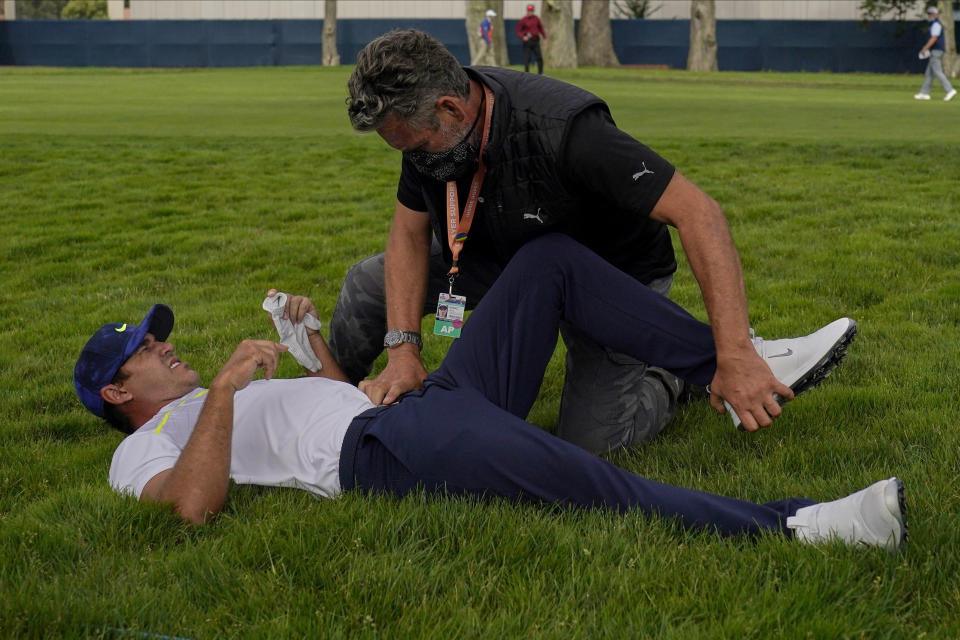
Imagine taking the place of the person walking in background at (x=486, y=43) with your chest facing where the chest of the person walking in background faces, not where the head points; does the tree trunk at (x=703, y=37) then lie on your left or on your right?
on your left

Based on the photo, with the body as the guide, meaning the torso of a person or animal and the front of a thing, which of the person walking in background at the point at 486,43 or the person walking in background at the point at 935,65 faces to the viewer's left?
the person walking in background at the point at 935,65

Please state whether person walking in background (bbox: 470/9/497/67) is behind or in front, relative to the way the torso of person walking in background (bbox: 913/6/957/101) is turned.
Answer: in front

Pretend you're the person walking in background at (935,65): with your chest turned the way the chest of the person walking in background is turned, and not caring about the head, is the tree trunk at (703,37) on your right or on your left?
on your right

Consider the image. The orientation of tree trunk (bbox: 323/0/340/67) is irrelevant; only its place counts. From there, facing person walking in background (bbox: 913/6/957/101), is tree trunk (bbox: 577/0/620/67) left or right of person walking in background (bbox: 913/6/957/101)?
left

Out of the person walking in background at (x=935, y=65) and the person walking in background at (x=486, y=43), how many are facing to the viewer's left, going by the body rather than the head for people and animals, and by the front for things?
1

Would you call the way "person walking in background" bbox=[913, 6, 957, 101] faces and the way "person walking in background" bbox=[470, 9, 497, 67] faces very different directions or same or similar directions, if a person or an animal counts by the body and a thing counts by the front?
very different directions

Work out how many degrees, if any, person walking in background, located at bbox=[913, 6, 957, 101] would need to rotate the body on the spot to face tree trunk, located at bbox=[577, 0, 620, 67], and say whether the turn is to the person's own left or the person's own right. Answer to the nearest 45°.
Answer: approximately 45° to the person's own right

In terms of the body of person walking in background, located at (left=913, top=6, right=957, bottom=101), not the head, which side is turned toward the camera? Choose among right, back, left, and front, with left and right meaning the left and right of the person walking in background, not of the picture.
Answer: left
